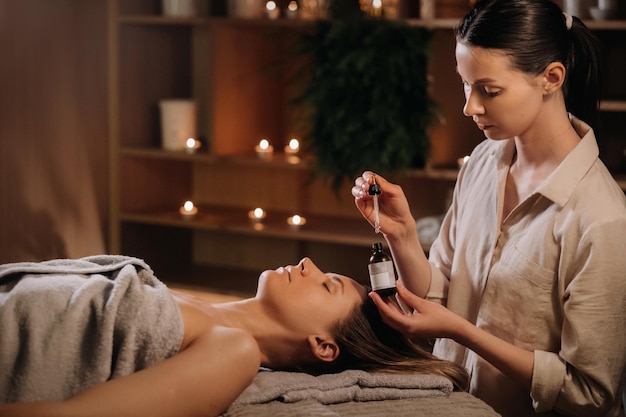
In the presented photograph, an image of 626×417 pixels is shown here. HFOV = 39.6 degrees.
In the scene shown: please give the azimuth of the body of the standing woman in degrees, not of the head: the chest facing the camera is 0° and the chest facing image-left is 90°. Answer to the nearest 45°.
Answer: approximately 45°

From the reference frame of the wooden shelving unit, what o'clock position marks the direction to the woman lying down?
The woman lying down is roughly at 12 o'clock from the wooden shelving unit.

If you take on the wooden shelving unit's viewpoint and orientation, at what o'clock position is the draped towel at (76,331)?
The draped towel is roughly at 12 o'clock from the wooden shelving unit.

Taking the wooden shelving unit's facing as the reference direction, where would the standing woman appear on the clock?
The standing woman is roughly at 11 o'clock from the wooden shelving unit.

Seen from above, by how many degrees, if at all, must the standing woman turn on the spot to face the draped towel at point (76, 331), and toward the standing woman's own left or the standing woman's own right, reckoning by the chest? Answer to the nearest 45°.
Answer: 0° — they already face it

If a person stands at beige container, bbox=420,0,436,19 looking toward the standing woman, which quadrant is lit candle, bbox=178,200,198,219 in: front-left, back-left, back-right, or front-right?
back-right

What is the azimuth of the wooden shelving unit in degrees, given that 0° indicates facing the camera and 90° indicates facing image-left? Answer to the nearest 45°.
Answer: approximately 0°
